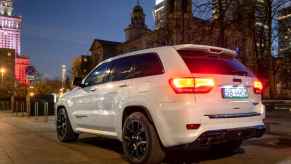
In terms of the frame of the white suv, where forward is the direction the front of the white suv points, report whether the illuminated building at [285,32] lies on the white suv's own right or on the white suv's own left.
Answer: on the white suv's own right

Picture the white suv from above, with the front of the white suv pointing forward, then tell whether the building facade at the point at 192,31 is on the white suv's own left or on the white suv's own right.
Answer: on the white suv's own right

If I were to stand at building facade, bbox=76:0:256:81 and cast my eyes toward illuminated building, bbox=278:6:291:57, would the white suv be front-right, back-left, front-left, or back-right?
back-right

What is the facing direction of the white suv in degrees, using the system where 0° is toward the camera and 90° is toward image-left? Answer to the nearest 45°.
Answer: approximately 135°

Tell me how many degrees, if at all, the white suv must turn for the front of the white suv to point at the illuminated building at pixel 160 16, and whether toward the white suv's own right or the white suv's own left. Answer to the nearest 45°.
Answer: approximately 45° to the white suv's own right
